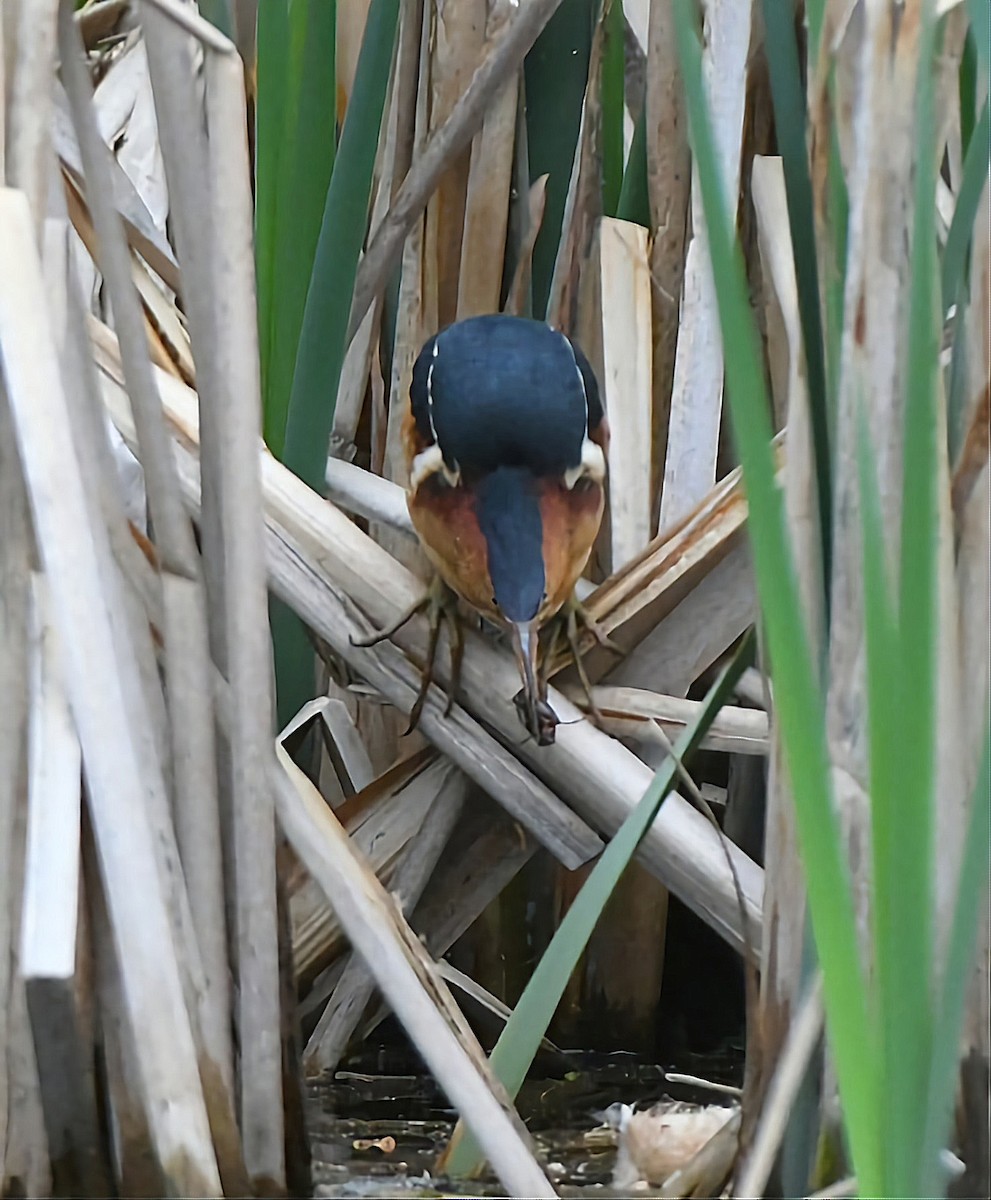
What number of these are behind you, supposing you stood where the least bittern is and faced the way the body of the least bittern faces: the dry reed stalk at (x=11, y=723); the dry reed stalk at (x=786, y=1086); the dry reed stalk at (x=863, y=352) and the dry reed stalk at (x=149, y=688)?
0

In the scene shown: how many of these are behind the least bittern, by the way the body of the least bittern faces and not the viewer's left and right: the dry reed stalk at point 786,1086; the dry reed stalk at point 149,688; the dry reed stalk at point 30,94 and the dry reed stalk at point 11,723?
0

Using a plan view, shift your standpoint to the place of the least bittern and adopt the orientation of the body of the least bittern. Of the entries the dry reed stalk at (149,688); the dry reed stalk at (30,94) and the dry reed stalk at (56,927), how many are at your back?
0

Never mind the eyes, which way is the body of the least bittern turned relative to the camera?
toward the camera

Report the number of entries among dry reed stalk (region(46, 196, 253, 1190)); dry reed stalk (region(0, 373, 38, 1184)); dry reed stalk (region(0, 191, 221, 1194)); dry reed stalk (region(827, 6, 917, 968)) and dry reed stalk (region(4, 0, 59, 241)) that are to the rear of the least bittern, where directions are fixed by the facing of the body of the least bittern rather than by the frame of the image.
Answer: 0

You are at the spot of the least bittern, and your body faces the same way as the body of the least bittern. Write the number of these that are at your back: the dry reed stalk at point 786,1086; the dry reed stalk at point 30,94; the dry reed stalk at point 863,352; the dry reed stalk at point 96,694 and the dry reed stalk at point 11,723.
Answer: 0

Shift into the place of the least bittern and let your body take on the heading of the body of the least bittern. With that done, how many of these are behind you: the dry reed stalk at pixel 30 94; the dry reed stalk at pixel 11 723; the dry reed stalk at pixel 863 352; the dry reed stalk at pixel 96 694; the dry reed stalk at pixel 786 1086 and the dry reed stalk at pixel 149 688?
0

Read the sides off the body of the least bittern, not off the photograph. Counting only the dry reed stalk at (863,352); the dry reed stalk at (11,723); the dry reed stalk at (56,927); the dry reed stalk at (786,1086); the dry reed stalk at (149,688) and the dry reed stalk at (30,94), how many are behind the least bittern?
0

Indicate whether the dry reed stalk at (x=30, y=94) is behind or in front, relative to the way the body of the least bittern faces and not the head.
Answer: in front
